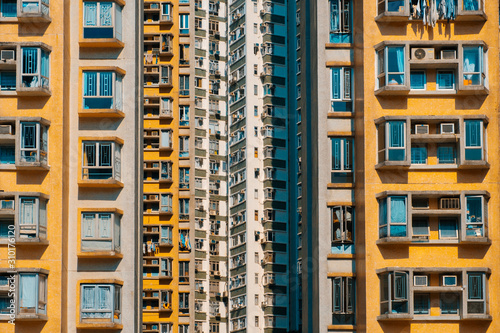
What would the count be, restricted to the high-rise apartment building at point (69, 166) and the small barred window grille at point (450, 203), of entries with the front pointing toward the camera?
2

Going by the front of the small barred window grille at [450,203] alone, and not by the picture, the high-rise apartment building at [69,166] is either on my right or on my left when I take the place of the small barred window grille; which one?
on my right

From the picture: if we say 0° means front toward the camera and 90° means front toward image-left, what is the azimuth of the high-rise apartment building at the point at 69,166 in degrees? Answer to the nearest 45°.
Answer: approximately 0°

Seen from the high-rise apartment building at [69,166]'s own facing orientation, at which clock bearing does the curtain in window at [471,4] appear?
The curtain in window is roughly at 9 o'clock from the high-rise apartment building.

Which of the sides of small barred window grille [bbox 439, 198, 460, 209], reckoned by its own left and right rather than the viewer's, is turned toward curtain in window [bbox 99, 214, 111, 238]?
right

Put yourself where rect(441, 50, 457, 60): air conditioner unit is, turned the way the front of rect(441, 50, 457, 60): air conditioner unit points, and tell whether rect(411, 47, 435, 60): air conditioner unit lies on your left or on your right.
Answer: on your right

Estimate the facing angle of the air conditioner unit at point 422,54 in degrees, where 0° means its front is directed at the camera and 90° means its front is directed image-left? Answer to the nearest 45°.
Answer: approximately 0°

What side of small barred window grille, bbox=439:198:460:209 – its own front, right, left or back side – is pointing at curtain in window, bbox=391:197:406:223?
right
